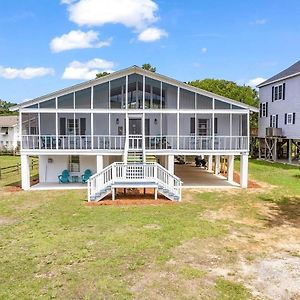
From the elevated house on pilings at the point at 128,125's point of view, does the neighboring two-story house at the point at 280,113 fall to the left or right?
on its left

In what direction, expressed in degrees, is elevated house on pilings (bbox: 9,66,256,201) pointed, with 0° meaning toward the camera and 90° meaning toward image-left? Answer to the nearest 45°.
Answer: approximately 0°
